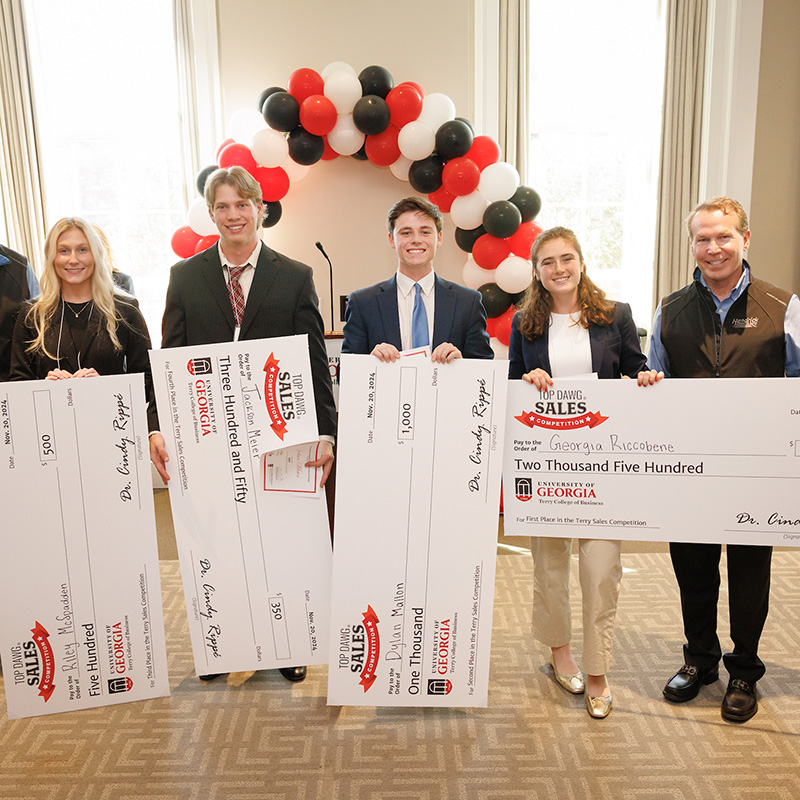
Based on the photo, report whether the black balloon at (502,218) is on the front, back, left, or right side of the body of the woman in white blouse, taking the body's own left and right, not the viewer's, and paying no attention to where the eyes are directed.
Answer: back

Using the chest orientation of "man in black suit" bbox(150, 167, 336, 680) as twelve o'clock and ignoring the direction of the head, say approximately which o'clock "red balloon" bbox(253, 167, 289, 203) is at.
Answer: The red balloon is roughly at 6 o'clock from the man in black suit.

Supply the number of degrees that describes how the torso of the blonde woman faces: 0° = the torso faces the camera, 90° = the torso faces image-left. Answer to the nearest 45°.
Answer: approximately 0°

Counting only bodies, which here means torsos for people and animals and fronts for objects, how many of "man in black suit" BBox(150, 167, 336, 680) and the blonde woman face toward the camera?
2

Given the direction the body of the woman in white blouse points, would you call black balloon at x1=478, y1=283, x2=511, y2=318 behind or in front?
behind

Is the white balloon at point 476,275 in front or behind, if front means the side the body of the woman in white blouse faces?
behind

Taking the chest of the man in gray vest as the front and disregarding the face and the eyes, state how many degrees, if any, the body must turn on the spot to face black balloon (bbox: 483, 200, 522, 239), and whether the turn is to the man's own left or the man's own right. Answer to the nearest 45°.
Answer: approximately 135° to the man's own right
